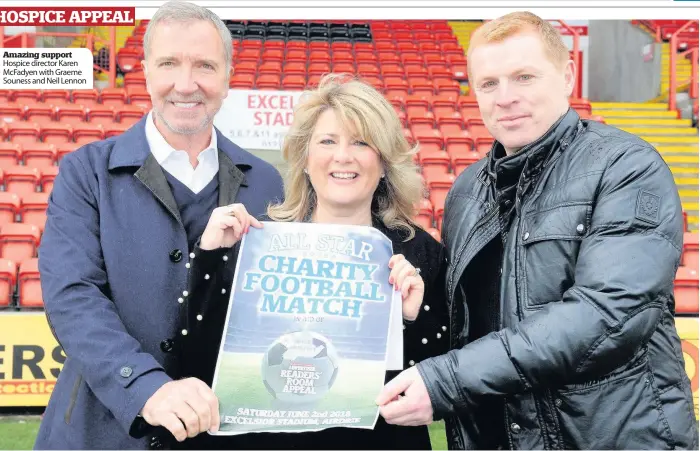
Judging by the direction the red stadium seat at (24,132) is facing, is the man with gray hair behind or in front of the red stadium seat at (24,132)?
in front

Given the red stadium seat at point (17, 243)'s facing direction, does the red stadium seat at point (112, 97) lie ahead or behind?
behind

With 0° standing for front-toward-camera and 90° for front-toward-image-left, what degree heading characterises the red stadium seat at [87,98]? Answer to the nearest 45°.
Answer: approximately 0°

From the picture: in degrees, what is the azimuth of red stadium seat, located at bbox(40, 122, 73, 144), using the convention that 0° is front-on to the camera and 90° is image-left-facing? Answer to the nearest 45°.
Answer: approximately 0°

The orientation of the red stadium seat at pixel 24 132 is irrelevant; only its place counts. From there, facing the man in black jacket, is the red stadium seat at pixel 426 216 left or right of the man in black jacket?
left

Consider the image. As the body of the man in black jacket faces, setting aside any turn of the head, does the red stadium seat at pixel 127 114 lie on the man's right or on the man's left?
on the man's right

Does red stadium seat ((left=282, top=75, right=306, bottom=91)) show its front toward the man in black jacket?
yes

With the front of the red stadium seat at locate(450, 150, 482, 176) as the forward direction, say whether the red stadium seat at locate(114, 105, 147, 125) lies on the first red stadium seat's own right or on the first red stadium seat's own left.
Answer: on the first red stadium seat's own right

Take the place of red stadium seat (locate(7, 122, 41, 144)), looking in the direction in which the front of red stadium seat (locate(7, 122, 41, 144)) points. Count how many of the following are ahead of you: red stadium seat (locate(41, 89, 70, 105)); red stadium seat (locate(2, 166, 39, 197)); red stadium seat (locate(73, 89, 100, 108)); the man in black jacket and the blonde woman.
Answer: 3
